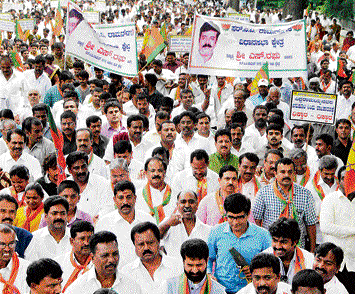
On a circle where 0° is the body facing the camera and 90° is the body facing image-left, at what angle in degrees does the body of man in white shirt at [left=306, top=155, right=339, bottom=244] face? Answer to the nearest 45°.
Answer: approximately 315°

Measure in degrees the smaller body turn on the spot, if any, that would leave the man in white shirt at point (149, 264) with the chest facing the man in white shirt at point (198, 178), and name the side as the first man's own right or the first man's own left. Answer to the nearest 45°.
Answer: approximately 180°

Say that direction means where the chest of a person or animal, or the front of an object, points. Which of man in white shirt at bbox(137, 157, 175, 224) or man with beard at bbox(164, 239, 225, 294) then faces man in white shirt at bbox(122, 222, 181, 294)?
man in white shirt at bbox(137, 157, 175, 224)

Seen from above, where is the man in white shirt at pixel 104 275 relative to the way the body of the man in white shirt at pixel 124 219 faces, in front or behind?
in front

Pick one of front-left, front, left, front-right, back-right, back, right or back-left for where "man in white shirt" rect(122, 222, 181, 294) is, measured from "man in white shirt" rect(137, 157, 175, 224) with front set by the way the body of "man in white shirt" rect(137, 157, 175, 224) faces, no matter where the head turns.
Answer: front

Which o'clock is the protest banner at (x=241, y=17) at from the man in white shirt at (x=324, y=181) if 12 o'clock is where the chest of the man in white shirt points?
The protest banner is roughly at 7 o'clock from the man in white shirt.

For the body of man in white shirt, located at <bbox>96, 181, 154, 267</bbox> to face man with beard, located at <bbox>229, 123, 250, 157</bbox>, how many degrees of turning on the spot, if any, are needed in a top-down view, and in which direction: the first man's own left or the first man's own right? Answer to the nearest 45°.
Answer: approximately 135° to the first man's own left

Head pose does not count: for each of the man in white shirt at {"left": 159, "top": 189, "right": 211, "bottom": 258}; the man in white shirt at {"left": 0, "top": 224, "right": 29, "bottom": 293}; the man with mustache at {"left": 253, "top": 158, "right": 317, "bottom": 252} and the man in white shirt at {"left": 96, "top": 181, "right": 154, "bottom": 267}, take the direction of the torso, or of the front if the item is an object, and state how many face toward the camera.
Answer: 4

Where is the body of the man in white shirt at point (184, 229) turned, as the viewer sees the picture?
toward the camera

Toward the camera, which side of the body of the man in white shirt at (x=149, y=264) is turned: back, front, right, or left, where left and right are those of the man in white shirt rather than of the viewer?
front

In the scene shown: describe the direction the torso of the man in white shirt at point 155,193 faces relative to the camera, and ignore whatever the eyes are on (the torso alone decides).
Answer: toward the camera

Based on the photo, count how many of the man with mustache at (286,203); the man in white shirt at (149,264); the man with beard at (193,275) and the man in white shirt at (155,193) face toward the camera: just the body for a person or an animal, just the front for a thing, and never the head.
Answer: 4

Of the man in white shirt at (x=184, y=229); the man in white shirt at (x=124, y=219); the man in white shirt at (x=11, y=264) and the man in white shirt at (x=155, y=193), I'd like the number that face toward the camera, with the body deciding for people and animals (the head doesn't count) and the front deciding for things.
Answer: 4
